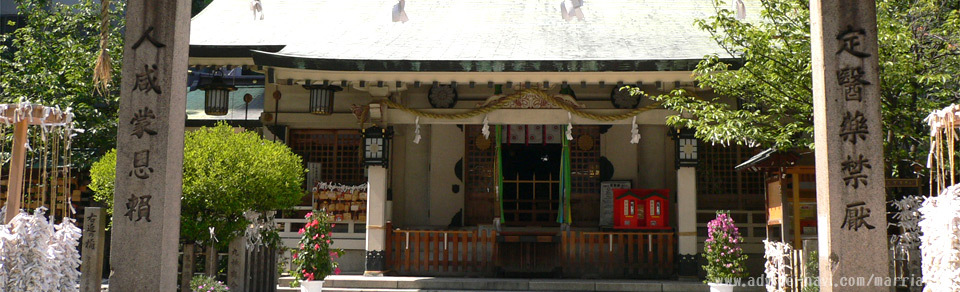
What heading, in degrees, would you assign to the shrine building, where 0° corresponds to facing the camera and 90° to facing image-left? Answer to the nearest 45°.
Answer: approximately 0°

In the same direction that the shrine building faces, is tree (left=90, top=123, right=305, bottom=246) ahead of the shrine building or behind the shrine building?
ahead

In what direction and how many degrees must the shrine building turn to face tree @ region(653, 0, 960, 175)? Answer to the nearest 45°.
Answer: approximately 45° to its left

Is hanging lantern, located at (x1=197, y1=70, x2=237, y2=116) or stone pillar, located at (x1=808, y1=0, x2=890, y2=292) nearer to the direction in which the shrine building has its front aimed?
the stone pillar

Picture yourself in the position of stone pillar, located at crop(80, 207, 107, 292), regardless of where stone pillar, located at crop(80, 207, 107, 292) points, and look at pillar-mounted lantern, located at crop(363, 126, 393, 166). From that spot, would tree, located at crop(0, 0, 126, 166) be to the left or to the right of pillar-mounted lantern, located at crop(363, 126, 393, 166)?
left

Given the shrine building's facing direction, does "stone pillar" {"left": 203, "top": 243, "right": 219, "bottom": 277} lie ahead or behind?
ahead

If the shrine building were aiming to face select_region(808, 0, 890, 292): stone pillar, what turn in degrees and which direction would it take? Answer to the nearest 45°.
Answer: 0° — it already faces it

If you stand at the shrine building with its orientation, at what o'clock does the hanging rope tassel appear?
The hanging rope tassel is roughly at 1 o'clock from the shrine building.

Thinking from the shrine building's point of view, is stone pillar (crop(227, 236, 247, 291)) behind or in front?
in front

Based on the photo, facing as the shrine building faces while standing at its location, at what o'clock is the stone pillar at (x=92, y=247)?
The stone pillar is roughly at 1 o'clock from the shrine building.

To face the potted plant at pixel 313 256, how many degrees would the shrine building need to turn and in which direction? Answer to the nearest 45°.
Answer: approximately 45° to its right

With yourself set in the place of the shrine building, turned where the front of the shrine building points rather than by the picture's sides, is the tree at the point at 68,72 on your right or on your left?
on your right

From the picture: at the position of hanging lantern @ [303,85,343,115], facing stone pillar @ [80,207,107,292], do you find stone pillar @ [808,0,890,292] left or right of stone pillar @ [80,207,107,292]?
left
